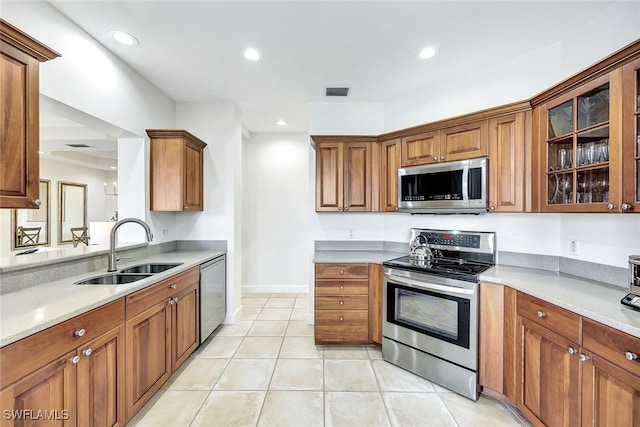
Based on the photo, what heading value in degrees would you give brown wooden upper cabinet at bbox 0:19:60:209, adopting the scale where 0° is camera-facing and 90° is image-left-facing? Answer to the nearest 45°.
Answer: approximately 315°

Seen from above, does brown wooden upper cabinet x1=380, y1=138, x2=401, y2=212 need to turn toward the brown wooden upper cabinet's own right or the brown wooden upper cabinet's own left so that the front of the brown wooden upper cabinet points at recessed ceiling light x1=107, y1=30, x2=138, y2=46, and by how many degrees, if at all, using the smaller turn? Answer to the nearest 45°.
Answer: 0° — it already faces it

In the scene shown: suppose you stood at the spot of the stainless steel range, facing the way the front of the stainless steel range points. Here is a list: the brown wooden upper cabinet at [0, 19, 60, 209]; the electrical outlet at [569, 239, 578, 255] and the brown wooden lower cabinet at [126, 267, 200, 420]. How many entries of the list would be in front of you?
2

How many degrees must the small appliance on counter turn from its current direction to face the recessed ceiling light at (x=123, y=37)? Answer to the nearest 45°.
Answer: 0° — it already faces it

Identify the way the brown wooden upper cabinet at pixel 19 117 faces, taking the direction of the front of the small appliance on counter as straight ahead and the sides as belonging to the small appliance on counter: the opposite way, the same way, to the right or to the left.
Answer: the opposite way

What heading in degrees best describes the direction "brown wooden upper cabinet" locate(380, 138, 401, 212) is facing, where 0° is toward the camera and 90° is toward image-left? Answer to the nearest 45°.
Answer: approximately 45°

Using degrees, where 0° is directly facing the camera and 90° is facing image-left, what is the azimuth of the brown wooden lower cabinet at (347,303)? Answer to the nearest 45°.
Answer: approximately 0°

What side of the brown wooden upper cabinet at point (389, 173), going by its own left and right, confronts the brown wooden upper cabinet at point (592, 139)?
left

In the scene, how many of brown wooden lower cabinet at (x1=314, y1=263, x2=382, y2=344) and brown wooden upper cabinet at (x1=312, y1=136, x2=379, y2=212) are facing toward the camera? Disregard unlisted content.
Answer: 2

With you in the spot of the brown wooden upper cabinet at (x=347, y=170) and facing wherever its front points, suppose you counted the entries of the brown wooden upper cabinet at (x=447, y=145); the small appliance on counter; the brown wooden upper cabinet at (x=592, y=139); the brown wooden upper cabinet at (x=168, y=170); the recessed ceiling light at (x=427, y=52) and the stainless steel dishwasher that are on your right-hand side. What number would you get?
2

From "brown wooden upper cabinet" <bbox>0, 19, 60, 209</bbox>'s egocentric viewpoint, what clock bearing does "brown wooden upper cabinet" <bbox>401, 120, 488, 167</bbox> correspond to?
"brown wooden upper cabinet" <bbox>401, 120, 488, 167</bbox> is roughly at 11 o'clock from "brown wooden upper cabinet" <bbox>0, 19, 60, 209</bbox>.

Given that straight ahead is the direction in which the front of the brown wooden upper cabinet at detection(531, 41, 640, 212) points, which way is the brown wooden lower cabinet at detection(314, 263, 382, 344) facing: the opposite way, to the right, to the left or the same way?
to the left

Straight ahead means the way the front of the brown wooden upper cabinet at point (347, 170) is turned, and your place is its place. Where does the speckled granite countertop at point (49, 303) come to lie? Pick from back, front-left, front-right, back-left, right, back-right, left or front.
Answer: front-right

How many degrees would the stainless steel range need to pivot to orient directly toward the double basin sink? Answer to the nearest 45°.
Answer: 0° — it already faces it
